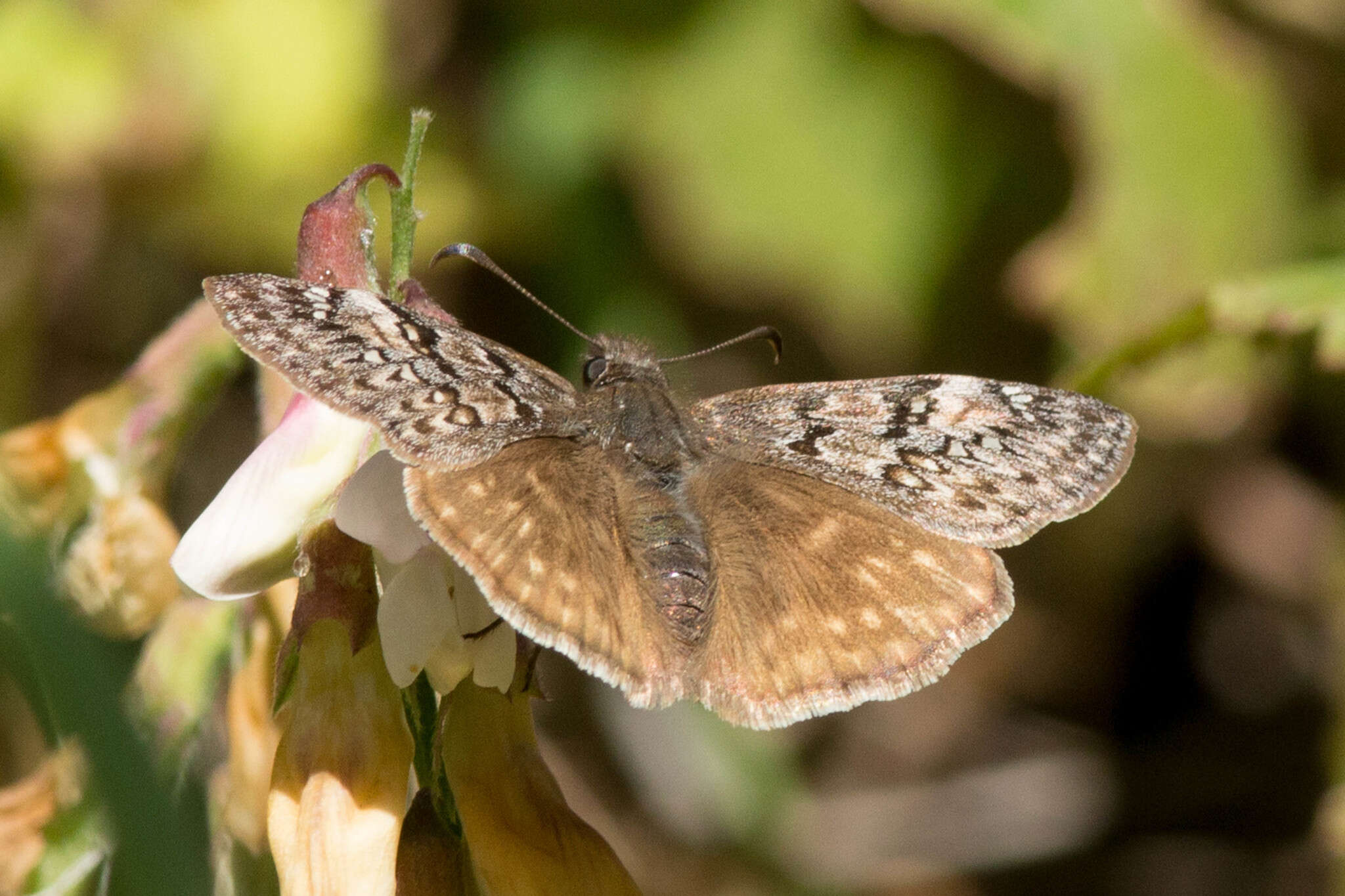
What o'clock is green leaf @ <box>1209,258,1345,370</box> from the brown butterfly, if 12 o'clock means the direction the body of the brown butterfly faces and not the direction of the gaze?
The green leaf is roughly at 2 o'clock from the brown butterfly.

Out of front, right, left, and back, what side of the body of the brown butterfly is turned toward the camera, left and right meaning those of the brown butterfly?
back

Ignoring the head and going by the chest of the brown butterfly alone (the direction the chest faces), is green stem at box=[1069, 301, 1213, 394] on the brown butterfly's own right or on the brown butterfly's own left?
on the brown butterfly's own right
